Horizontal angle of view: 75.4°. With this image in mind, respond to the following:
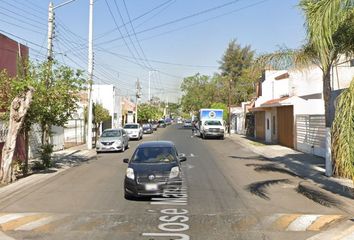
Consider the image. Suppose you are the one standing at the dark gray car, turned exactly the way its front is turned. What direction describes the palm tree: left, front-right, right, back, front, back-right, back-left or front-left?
left

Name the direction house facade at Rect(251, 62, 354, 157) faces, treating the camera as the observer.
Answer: facing the viewer and to the left of the viewer

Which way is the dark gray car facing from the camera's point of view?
toward the camera

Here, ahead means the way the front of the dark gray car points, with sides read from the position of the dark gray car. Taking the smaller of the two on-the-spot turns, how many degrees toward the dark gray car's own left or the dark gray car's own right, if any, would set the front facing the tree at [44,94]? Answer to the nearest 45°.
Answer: approximately 135° to the dark gray car's own right

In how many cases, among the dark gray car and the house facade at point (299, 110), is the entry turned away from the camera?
0

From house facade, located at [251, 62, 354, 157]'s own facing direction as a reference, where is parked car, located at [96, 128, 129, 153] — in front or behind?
in front

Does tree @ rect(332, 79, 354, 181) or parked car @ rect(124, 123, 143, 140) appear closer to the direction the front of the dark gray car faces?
the tree

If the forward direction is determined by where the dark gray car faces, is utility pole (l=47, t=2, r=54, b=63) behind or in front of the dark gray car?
behind

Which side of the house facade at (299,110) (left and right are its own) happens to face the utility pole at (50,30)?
front

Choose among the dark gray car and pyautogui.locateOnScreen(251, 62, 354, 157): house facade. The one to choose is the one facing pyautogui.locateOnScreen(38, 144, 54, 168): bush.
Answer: the house facade
